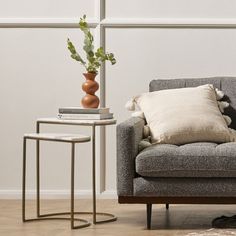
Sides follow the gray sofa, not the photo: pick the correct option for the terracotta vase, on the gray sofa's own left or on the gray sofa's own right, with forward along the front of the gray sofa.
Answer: on the gray sofa's own right

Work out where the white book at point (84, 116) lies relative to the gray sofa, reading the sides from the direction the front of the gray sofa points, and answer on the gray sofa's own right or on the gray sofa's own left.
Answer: on the gray sofa's own right

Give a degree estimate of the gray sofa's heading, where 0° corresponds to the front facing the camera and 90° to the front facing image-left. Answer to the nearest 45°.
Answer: approximately 0°

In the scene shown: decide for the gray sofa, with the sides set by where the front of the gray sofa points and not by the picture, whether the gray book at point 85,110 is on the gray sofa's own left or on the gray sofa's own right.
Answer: on the gray sofa's own right
